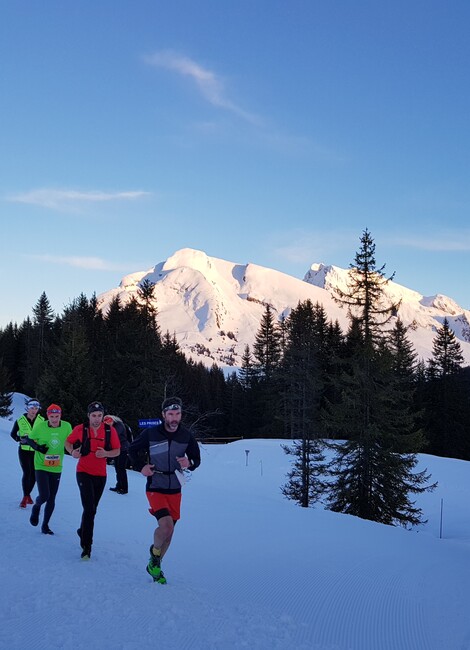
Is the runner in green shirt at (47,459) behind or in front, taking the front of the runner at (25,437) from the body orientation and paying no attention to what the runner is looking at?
in front

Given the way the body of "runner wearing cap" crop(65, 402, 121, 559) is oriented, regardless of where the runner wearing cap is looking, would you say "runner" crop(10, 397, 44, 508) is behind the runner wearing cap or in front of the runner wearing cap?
behind

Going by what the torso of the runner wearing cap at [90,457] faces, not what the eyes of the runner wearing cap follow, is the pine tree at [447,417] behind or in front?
behind

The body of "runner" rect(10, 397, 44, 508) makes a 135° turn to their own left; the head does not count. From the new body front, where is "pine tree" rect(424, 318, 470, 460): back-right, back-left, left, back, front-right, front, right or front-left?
front

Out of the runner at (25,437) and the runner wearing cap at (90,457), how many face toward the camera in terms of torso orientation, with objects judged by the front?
2

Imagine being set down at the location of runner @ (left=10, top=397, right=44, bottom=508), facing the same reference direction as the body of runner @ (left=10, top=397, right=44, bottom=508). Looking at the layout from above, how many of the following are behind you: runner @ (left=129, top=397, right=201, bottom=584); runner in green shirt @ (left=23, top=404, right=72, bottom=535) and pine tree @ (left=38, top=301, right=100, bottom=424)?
1

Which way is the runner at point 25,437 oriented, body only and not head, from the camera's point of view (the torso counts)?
toward the camera

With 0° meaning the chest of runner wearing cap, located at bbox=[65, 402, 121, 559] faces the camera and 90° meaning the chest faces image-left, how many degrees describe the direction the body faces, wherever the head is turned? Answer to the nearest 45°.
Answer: approximately 0°

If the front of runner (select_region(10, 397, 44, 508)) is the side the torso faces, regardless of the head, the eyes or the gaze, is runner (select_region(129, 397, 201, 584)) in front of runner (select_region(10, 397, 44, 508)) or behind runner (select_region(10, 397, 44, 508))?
in front

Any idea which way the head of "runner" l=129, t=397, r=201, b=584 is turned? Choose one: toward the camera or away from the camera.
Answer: toward the camera

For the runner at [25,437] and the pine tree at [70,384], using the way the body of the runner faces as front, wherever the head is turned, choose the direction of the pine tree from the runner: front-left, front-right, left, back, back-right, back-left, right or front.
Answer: back

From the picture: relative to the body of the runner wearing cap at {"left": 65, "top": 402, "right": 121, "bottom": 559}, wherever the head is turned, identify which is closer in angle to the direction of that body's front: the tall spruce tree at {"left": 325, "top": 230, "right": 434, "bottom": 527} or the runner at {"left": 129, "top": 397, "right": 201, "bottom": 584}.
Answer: the runner

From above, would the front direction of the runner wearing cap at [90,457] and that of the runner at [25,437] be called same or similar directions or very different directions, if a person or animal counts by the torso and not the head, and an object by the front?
same or similar directions
